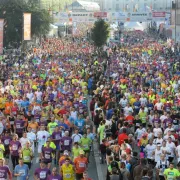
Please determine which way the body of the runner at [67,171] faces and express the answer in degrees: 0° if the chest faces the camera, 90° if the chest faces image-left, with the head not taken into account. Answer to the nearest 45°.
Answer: approximately 0°
